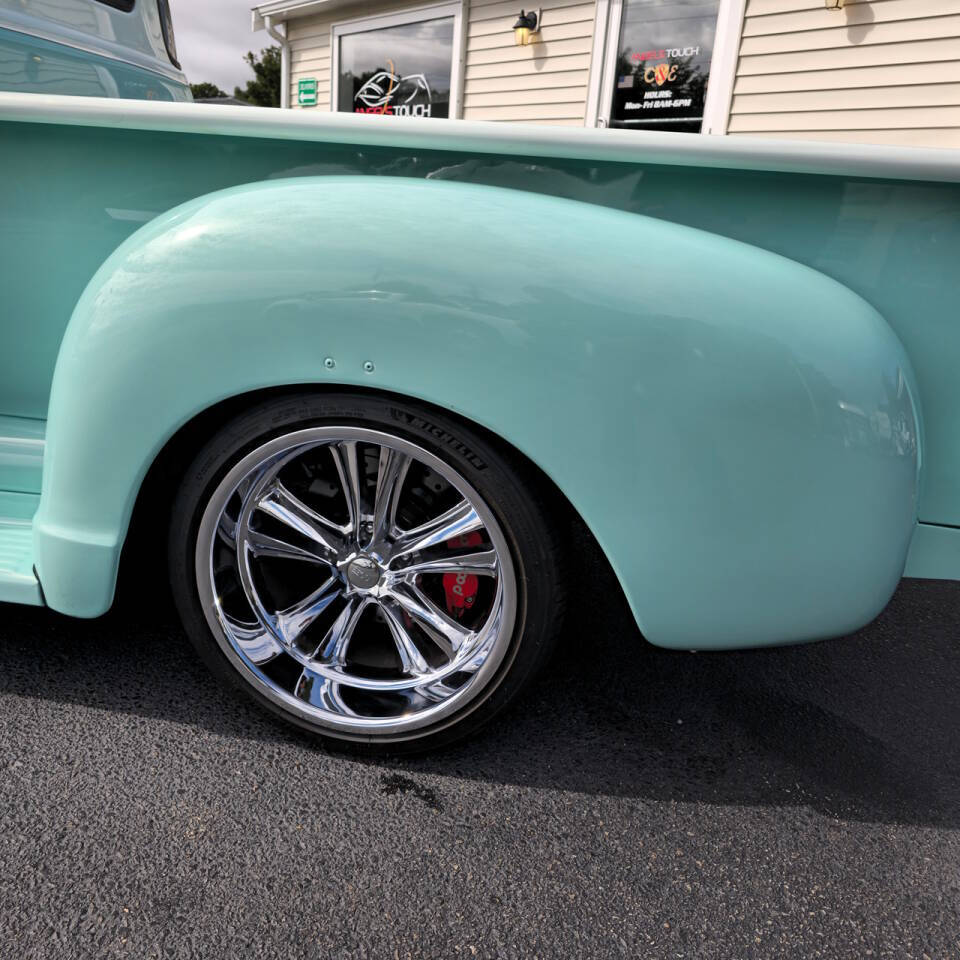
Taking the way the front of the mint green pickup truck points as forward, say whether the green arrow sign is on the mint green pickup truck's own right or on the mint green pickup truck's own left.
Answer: on the mint green pickup truck's own right

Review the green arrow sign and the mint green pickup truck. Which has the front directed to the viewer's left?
the mint green pickup truck

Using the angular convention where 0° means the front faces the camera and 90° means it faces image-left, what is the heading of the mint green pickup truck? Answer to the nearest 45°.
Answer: approximately 90°

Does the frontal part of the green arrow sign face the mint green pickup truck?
yes

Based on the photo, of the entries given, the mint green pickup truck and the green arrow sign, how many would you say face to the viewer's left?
1

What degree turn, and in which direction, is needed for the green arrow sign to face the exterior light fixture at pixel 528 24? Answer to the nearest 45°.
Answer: approximately 45° to its left

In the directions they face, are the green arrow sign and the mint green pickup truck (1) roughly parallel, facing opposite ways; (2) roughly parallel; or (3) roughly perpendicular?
roughly perpendicular

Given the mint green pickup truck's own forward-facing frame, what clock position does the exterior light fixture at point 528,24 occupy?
The exterior light fixture is roughly at 3 o'clock from the mint green pickup truck.
